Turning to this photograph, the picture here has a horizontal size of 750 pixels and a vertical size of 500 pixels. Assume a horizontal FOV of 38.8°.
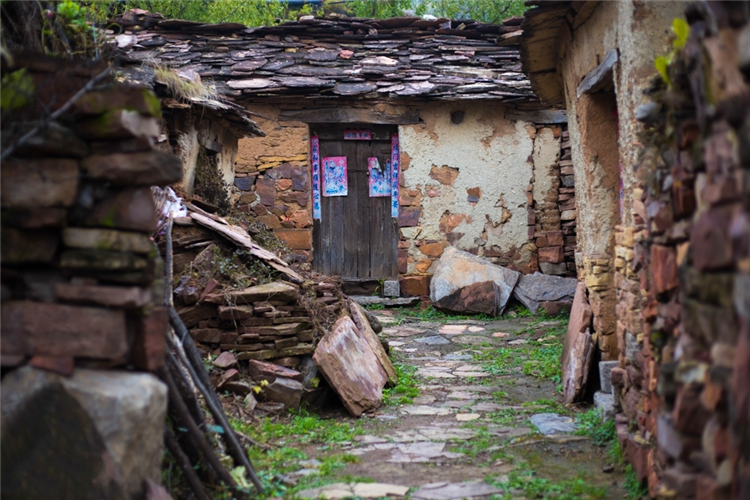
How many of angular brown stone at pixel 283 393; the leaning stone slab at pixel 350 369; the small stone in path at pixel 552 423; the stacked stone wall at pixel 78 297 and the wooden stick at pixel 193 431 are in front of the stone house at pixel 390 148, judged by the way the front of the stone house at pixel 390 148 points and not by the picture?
5

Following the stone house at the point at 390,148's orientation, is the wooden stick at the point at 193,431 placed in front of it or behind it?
in front

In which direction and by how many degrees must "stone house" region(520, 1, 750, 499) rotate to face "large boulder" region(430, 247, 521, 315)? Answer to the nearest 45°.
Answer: approximately 90° to its right

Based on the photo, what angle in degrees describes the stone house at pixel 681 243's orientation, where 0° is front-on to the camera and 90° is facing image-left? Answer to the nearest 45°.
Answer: approximately 90°

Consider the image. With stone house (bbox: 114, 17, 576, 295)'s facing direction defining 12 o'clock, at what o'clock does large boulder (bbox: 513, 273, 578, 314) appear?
The large boulder is roughly at 10 o'clock from the stone house.

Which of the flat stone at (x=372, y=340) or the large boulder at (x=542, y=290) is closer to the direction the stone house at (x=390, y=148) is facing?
the flat stone

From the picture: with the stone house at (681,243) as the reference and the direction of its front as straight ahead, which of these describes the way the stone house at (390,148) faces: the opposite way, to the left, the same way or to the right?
to the left

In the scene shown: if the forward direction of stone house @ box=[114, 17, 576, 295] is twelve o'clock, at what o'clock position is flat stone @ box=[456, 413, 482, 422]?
The flat stone is roughly at 12 o'clock from the stone house.

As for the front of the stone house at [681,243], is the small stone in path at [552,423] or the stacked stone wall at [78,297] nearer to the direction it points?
the stacked stone wall

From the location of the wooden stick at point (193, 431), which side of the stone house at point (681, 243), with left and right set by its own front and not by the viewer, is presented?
front

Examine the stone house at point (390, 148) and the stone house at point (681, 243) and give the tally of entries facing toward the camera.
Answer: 1

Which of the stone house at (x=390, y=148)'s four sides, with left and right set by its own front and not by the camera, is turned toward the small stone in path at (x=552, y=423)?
front
